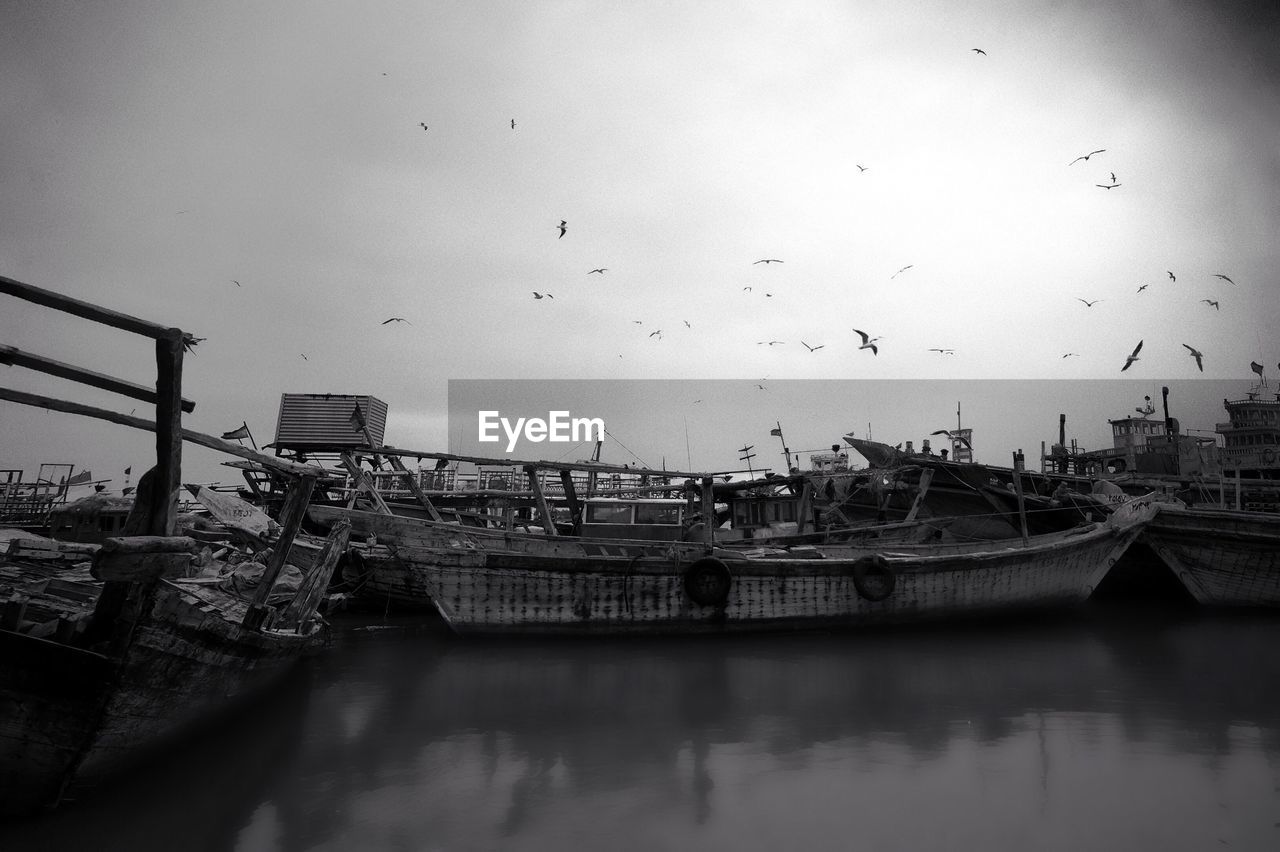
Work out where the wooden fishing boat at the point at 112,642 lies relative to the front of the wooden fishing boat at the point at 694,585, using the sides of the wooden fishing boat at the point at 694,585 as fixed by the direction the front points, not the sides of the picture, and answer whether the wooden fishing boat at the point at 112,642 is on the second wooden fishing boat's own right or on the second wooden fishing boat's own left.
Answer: on the second wooden fishing boat's own right

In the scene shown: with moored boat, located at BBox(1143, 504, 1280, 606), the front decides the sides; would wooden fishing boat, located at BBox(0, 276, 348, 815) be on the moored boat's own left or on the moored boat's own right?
on the moored boat's own left

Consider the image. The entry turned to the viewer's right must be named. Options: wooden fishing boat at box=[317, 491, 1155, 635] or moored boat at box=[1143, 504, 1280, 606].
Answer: the wooden fishing boat

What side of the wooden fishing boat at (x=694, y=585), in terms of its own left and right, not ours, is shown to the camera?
right

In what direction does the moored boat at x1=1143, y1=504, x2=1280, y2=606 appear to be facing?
to the viewer's left

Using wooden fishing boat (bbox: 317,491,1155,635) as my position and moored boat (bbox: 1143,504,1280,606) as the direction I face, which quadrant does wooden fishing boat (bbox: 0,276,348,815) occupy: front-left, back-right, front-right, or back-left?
back-right

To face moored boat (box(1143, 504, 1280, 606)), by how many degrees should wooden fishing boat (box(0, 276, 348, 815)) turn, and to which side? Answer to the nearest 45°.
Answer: approximately 45° to its right

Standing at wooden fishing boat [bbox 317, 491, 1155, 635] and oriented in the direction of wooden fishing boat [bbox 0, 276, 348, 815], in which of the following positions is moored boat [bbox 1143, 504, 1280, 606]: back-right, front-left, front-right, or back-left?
back-left
